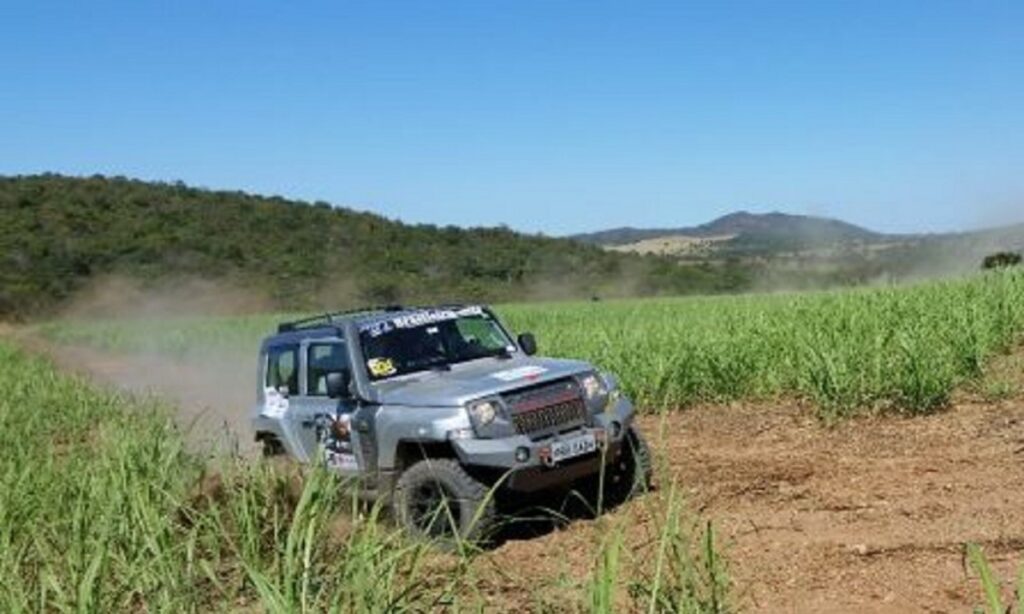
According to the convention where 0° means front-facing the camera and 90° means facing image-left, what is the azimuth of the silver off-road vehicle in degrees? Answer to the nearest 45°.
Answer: approximately 315°
